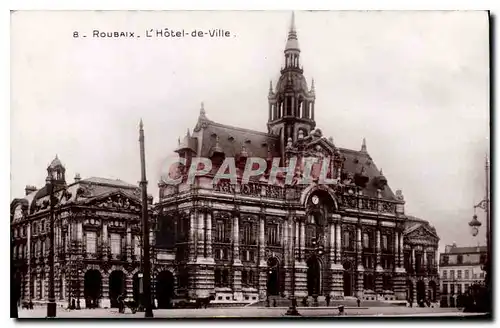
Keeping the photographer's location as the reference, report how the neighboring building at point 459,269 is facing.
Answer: facing the viewer

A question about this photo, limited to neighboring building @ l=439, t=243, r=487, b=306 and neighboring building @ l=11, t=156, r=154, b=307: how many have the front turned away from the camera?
0

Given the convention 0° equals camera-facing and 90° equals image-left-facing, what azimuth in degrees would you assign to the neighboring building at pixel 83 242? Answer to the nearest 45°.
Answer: approximately 315°
